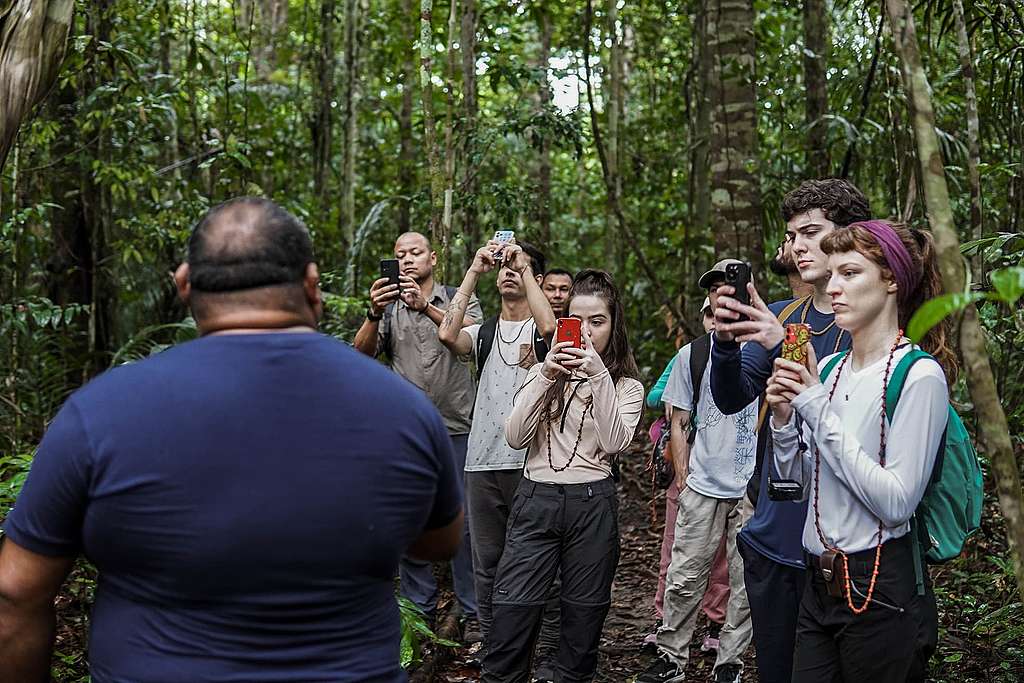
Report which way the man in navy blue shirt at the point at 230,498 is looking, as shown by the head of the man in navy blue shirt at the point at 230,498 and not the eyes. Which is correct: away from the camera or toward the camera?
away from the camera

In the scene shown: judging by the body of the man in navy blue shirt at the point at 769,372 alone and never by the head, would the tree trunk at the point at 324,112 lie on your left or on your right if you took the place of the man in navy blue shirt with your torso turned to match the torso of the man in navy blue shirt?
on your right

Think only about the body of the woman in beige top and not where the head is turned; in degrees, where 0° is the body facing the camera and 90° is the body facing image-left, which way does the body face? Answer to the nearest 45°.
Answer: approximately 0°

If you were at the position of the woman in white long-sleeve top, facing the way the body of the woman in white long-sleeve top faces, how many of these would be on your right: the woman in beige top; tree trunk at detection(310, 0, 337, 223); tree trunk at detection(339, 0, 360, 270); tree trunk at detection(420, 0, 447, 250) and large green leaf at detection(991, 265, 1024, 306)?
4

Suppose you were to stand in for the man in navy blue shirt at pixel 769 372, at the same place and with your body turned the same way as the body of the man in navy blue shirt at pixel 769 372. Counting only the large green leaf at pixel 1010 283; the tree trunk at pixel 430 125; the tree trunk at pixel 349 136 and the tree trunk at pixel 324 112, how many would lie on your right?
3

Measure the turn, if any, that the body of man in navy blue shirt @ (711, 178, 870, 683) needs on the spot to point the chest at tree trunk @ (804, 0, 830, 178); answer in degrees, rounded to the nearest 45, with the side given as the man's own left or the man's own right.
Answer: approximately 135° to the man's own right

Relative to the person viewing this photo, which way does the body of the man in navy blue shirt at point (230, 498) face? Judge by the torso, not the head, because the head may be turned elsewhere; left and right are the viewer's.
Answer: facing away from the viewer

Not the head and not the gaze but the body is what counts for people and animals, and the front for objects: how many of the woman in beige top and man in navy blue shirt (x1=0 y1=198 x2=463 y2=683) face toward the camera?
1

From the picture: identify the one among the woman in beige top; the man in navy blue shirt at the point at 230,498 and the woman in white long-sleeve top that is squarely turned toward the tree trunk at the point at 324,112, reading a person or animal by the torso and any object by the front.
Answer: the man in navy blue shirt

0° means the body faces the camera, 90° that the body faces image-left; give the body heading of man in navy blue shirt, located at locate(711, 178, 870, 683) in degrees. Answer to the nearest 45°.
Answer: approximately 45°

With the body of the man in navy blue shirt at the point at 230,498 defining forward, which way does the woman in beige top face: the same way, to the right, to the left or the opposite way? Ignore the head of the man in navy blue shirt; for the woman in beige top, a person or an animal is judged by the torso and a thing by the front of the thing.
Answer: the opposite way

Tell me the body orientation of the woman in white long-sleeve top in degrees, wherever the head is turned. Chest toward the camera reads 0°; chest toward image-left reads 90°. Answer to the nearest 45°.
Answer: approximately 45°

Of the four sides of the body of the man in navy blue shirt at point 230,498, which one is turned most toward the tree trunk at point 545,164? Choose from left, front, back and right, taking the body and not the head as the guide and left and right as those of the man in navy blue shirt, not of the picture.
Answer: front
